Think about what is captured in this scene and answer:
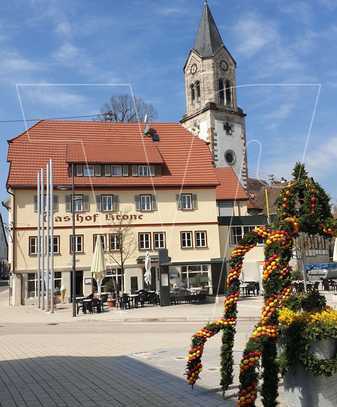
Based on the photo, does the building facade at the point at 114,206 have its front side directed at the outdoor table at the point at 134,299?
yes

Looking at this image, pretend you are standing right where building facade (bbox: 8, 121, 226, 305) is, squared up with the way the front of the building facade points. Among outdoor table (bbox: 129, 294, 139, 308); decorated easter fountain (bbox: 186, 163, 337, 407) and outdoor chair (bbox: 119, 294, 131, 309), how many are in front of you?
3

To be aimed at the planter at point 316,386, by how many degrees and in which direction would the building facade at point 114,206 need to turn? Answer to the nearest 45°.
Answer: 0° — it already faces it

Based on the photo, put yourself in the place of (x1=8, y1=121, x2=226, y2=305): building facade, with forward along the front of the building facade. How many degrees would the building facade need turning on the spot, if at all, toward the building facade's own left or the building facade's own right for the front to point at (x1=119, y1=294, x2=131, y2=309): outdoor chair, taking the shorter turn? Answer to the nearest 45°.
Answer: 0° — it already faces it

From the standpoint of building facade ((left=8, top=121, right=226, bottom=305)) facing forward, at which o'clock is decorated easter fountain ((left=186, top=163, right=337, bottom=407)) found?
The decorated easter fountain is roughly at 12 o'clock from the building facade.

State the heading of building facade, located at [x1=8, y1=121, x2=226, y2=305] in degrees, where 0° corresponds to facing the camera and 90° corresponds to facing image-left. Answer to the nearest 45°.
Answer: approximately 0°
